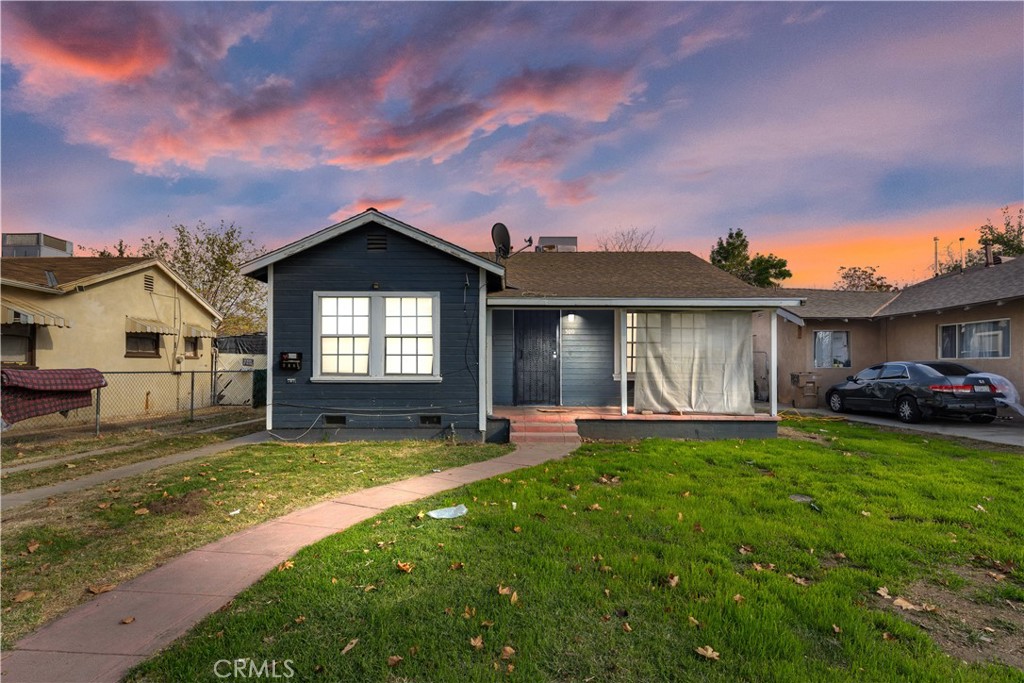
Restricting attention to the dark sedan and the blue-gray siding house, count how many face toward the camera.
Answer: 1

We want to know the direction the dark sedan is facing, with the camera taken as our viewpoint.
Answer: facing away from the viewer and to the left of the viewer

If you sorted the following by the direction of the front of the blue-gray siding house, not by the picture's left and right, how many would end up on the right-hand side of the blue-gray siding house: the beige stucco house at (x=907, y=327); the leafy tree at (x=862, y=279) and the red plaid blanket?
1

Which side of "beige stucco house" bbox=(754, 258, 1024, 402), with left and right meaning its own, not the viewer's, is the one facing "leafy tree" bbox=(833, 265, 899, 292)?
back

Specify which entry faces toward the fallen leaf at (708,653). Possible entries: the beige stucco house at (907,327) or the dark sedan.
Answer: the beige stucco house

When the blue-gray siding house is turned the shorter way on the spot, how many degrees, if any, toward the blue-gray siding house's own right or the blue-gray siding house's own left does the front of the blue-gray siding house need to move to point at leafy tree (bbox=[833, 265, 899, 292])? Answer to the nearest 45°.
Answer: approximately 135° to the blue-gray siding house's own left

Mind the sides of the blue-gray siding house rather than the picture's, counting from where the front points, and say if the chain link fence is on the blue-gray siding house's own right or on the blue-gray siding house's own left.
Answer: on the blue-gray siding house's own right

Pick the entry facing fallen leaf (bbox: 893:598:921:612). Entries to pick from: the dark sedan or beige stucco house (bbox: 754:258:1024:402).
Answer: the beige stucco house

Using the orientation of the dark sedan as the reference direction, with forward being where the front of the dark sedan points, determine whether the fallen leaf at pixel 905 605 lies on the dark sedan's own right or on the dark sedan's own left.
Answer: on the dark sedan's own left

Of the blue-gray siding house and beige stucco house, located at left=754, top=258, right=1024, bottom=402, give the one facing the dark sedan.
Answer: the beige stucco house

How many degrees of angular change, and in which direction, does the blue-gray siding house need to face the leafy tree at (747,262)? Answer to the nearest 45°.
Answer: approximately 135° to its left

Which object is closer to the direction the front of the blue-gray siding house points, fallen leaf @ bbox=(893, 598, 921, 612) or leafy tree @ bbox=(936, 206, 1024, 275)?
the fallen leaf

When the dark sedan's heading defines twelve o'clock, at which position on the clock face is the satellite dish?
The satellite dish is roughly at 9 o'clock from the dark sedan.
